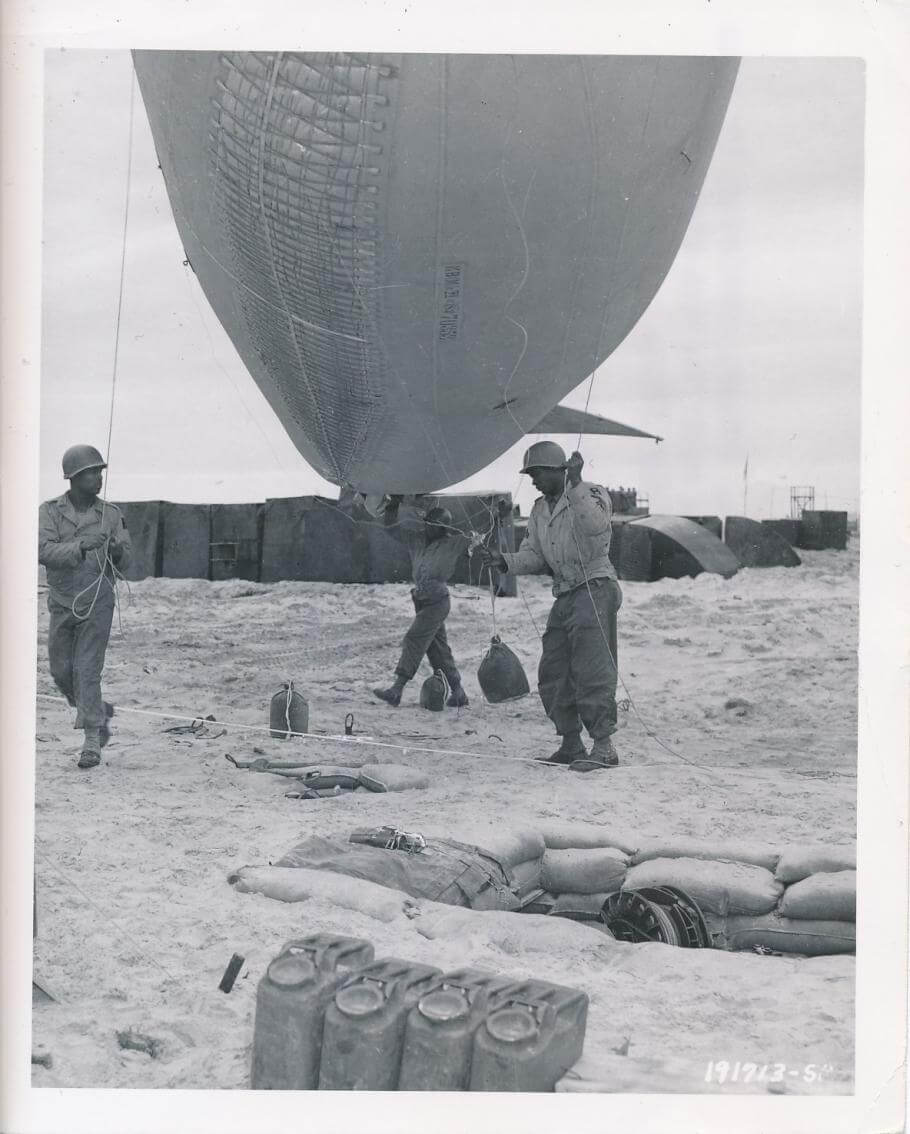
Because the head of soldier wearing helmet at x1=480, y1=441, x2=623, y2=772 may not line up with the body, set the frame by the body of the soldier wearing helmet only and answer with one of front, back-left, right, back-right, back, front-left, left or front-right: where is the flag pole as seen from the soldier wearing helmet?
back

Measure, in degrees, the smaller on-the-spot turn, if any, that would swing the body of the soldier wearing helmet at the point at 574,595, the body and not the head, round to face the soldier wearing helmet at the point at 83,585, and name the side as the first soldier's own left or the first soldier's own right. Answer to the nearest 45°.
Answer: approximately 45° to the first soldier's own right

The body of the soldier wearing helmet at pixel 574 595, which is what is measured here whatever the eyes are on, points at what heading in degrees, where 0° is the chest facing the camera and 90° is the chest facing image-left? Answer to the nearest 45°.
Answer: approximately 45°

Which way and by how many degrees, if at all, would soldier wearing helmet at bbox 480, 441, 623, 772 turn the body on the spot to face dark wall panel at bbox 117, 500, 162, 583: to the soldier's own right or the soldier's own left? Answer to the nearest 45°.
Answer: approximately 90° to the soldier's own right

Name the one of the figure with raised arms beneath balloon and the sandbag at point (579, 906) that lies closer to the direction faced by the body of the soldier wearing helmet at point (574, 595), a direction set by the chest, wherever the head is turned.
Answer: the sandbag

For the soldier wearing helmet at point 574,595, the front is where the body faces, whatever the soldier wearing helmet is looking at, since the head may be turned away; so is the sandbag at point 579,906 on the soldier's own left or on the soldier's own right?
on the soldier's own left

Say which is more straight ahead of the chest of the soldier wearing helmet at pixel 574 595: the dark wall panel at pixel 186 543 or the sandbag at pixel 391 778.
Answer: the sandbag

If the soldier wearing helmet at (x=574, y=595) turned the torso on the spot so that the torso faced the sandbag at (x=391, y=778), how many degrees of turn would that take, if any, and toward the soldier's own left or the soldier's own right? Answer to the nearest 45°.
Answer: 0° — they already face it

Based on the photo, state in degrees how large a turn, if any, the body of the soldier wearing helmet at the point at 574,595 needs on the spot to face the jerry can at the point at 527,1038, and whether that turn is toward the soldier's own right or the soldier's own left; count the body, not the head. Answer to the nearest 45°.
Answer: approximately 45° to the soldier's own left

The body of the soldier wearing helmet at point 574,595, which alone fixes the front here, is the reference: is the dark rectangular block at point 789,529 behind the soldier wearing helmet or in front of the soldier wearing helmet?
behind

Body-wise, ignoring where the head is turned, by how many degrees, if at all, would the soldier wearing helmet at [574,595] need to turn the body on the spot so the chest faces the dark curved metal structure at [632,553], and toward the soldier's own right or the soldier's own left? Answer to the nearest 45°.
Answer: approximately 135° to the soldier's own right

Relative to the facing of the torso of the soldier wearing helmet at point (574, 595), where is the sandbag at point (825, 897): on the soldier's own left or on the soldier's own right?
on the soldier's own left

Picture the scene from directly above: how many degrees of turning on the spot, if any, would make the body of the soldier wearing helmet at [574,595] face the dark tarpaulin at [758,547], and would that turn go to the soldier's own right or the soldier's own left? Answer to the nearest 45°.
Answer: approximately 135° to the soldier's own right

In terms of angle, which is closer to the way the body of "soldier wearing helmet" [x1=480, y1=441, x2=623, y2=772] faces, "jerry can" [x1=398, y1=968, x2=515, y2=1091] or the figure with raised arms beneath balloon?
the jerry can
